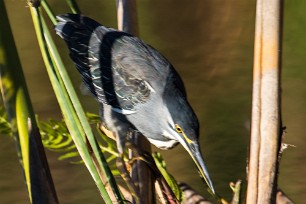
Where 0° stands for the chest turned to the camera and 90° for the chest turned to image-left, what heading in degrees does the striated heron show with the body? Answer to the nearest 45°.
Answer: approximately 270°
